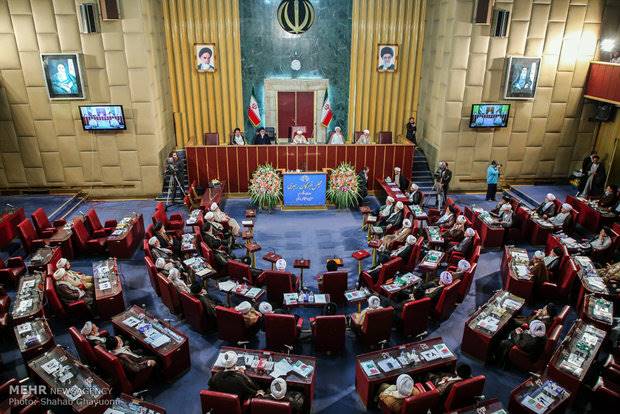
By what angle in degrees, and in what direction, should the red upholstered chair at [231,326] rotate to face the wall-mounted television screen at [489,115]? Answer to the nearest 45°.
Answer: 0° — it already faces it

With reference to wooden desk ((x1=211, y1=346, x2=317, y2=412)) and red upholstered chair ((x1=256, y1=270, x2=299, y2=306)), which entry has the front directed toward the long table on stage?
the red upholstered chair

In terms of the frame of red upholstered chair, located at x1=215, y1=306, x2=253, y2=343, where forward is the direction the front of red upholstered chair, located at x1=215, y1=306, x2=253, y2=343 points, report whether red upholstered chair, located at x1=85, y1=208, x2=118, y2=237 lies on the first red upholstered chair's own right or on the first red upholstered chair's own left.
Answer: on the first red upholstered chair's own left

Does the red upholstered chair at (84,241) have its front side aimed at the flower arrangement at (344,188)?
yes

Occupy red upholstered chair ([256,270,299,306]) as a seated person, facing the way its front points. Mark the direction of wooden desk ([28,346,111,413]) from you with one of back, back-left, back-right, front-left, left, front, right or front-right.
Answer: back-left

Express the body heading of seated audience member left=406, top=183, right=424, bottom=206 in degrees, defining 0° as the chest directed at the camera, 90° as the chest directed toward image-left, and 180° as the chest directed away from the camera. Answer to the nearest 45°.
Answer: approximately 90°

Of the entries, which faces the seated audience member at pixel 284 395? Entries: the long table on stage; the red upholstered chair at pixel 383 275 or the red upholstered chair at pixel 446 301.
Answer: the long table on stage

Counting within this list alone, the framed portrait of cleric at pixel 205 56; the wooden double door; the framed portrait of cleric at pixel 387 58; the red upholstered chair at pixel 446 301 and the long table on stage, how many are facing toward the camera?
4

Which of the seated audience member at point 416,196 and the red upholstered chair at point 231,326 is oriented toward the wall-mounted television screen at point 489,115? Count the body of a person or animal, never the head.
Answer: the red upholstered chair

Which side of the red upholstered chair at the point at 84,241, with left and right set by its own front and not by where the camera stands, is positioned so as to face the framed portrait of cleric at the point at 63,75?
left

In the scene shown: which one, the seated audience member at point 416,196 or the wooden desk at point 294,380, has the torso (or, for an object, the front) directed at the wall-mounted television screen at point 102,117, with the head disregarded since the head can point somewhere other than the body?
the seated audience member

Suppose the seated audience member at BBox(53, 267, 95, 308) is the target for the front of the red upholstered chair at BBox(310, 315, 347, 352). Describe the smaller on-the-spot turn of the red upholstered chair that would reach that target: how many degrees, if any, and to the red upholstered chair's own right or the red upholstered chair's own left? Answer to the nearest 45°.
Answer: approximately 90° to the red upholstered chair's own left

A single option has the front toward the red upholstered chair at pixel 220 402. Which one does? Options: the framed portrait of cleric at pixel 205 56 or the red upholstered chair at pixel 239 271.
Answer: the framed portrait of cleric

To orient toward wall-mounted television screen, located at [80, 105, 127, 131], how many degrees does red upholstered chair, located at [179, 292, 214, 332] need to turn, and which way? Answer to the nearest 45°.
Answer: approximately 45° to its left

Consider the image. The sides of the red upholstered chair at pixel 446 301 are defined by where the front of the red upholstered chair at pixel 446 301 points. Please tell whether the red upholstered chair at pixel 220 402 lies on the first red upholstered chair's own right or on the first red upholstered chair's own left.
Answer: on the first red upholstered chair's own left

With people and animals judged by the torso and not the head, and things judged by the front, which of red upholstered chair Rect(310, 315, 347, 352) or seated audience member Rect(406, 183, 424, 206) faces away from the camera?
the red upholstered chair

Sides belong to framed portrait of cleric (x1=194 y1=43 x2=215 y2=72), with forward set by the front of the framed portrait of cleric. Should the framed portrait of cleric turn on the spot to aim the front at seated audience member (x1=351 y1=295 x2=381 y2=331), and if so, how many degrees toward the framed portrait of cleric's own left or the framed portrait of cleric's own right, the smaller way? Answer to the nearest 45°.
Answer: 0° — it already faces them

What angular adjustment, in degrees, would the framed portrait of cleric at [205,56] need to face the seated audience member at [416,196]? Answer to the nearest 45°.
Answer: approximately 45° to its left
